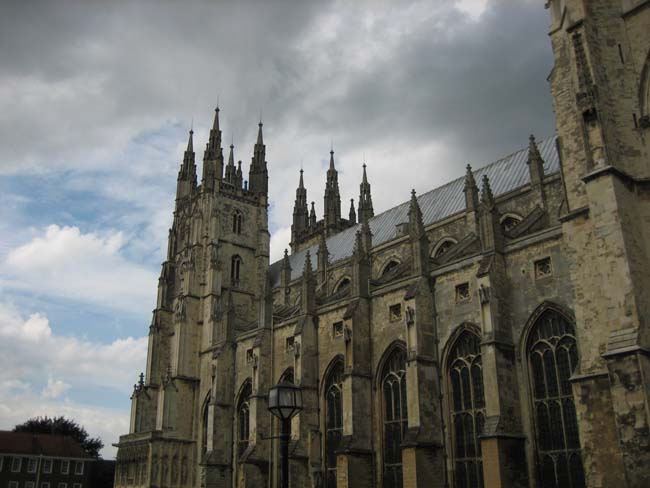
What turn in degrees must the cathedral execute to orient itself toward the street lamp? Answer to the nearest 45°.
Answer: approximately 135° to its left

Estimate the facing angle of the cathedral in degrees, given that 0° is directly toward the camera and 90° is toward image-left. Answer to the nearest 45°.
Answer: approximately 135°
